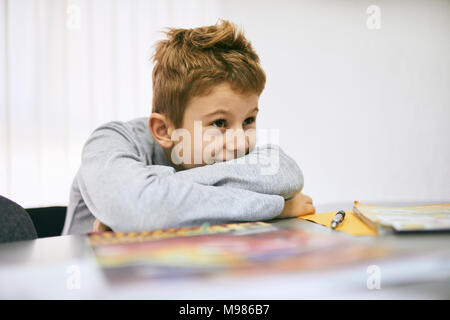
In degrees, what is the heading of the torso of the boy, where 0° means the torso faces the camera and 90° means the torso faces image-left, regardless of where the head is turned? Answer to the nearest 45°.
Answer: approximately 315°

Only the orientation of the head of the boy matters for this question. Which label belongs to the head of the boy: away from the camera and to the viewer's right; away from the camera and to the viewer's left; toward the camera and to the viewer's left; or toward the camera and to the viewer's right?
toward the camera and to the viewer's right
